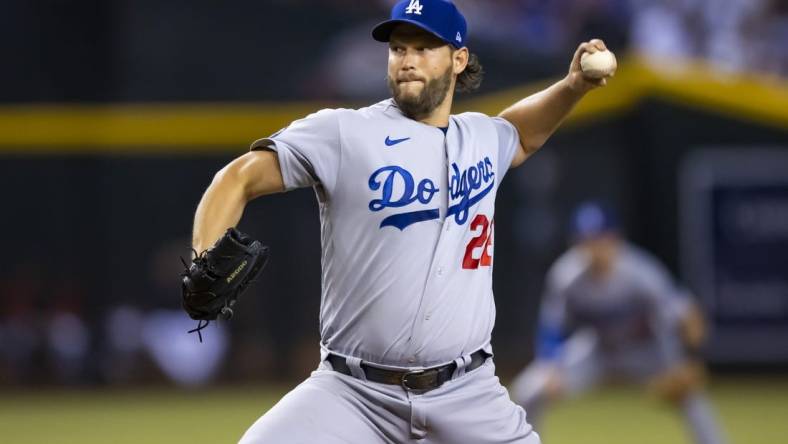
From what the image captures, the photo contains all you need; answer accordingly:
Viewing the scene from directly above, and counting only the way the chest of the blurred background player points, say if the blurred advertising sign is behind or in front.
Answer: behind

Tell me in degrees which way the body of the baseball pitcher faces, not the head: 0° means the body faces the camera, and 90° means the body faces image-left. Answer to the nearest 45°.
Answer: approximately 0°

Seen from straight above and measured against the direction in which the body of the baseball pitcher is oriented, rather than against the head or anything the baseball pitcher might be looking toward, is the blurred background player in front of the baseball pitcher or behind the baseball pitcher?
behind

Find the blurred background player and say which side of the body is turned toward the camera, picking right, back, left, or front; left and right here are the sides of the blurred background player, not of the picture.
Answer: front

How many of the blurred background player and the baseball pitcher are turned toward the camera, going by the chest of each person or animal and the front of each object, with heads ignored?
2

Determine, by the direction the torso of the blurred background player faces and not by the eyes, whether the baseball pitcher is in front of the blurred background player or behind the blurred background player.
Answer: in front

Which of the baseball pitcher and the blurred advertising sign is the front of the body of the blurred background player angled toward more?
the baseball pitcher
